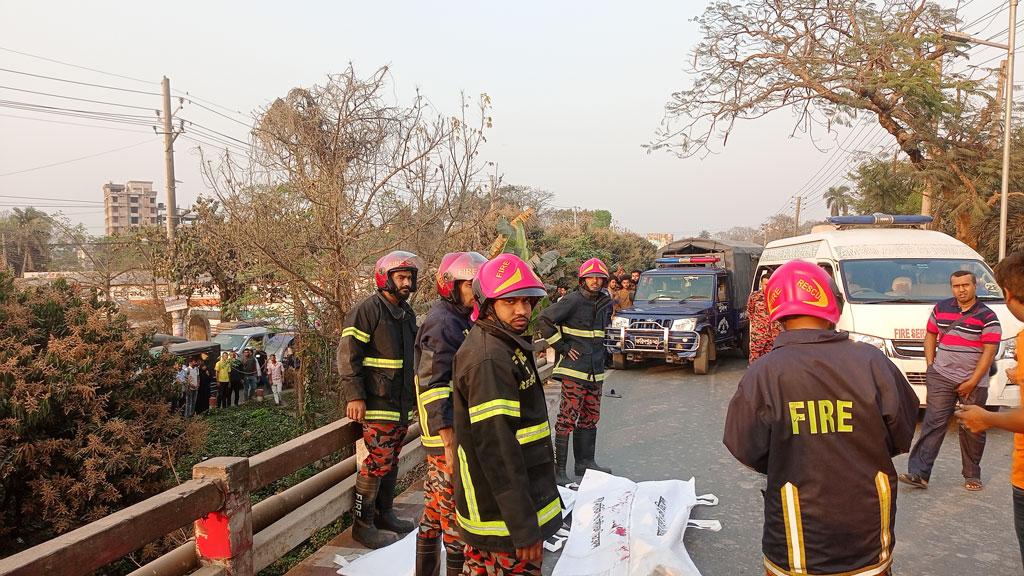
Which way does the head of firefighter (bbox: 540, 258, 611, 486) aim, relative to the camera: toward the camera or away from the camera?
toward the camera

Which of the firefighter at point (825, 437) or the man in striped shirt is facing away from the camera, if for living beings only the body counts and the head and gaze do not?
the firefighter

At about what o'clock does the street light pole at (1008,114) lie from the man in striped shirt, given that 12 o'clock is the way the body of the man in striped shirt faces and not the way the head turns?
The street light pole is roughly at 6 o'clock from the man in striped shirt.

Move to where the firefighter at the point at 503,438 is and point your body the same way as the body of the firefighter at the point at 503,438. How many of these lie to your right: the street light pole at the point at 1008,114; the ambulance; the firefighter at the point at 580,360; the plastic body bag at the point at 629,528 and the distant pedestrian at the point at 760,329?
0

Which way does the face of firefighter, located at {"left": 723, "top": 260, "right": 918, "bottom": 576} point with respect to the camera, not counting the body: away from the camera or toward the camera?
away from the camera

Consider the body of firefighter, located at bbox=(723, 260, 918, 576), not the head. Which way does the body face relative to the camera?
away from the camera

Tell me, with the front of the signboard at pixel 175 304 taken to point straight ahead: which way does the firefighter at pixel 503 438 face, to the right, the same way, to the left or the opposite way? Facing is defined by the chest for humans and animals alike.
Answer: the same way

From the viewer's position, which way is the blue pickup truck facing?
facing the viewer and to the left of the viewer

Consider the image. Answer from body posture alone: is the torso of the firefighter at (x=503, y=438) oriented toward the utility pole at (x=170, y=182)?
no

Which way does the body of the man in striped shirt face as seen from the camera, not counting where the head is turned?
toward the camera

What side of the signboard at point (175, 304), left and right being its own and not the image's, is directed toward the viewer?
front

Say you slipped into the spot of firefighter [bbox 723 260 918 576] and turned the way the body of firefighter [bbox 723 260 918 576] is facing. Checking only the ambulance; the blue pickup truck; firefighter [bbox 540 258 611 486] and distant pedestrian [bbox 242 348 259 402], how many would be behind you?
0

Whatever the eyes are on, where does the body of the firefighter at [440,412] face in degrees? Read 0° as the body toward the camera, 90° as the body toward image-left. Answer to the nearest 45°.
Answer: approximately 270°

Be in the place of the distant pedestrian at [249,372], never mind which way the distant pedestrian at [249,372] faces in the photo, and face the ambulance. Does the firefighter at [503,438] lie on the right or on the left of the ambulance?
right

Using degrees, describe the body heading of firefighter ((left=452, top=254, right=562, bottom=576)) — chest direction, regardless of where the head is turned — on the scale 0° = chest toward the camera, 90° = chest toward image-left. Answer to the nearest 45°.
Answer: approximately 315°

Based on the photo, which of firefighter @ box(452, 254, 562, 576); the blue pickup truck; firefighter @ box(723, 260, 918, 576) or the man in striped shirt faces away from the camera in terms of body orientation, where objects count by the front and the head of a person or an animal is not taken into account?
firefighter @ box(723, 260, 918, 576)

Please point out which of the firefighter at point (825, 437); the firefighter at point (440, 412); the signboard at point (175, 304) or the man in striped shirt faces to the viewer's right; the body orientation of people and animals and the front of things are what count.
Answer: the firefighter at point (440, 412)
